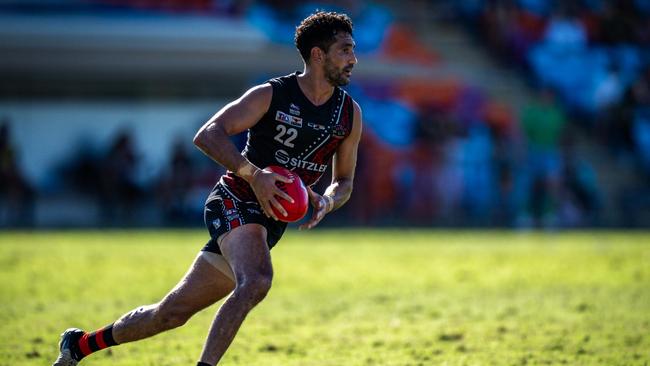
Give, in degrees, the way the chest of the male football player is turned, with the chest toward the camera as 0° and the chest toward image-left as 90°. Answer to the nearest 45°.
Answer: approximately 315°

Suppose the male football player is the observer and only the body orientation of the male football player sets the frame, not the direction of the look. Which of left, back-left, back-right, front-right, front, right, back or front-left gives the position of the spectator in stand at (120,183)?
back-left

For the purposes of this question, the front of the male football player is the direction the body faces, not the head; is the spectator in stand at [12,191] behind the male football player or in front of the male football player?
behind

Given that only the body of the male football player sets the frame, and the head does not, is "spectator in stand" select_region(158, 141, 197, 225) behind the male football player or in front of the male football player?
behind
